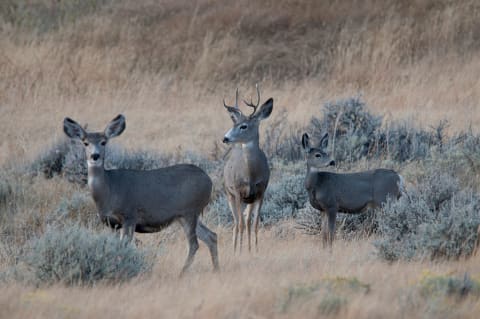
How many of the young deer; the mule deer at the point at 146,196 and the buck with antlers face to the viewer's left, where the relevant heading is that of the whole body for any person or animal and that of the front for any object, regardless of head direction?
2

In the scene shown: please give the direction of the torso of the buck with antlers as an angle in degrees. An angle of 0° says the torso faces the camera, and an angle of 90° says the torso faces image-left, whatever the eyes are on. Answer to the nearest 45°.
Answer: approximately 0°

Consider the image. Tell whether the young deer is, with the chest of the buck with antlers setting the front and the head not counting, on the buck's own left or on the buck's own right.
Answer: on the buck's own left

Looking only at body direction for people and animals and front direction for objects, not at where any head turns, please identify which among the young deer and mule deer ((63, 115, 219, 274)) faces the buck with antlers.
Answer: the young deer

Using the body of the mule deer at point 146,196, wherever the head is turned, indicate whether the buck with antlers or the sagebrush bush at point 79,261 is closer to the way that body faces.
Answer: the sagebrush bush

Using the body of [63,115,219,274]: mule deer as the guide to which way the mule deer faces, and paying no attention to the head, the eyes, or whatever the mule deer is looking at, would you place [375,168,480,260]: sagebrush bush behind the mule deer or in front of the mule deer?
behind

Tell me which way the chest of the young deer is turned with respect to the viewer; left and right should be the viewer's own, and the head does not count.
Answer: facing to the left of the viewer

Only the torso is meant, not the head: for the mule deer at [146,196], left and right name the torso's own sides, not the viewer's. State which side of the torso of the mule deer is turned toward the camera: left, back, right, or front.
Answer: left

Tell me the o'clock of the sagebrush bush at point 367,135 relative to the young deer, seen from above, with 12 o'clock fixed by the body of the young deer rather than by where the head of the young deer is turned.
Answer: The sagebrush bush is roughly at 3 o'clock from the young deer.

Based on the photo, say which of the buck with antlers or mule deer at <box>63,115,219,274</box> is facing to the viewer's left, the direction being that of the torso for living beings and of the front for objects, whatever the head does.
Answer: the mule deer

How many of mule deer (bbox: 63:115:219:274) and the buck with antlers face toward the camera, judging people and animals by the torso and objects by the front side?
1

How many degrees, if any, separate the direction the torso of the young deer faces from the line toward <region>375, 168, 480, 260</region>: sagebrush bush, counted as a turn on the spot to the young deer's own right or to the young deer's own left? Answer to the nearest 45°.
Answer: approximately 135° to the young deer's own left

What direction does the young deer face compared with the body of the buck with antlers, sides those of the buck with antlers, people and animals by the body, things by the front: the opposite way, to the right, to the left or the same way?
to the right
